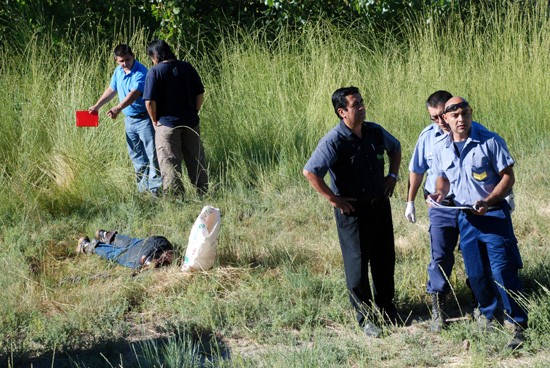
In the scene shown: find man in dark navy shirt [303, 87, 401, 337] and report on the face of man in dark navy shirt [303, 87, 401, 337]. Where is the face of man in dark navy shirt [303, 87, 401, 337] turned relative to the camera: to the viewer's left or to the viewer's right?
to the viewer's right

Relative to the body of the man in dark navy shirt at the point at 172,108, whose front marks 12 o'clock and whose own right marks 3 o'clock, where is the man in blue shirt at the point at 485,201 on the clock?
The man in blue shirt is roughly at 5 o'clock from the man in dark navy shirt.

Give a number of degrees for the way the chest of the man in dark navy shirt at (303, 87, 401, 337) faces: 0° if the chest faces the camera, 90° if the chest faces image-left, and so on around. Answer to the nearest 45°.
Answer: approximately 315°

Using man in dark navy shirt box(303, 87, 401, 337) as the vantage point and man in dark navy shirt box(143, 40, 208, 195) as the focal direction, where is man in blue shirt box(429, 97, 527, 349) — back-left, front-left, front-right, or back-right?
back-right

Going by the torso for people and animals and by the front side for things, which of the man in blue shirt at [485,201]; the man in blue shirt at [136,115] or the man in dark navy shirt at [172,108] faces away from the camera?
the man in dark navy shirt

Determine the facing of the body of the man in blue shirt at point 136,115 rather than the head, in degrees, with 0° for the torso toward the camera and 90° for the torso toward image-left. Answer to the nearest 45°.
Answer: approximately 45°

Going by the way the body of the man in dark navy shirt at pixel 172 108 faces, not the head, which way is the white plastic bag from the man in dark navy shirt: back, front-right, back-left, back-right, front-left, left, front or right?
back

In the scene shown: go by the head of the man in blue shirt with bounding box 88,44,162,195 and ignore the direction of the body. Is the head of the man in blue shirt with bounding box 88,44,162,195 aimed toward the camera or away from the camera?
toward the camera

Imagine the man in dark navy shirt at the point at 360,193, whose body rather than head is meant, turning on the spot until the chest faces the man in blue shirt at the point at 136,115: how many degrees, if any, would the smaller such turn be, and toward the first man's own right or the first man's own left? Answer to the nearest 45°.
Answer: approximately 180°

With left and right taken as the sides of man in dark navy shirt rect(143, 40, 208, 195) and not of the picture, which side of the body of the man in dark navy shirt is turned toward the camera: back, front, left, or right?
back

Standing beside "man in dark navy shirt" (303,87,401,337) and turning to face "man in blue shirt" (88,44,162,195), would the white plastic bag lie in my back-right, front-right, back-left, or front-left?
front-left

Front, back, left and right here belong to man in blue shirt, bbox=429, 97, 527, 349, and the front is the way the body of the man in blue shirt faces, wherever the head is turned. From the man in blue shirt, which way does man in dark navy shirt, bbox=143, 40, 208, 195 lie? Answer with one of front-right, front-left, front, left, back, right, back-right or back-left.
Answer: right

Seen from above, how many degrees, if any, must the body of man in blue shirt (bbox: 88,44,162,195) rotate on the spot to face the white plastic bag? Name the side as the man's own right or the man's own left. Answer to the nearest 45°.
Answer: approximately 45° to the man's own left

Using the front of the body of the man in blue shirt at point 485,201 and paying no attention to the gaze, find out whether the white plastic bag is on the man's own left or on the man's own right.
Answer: on the man's own right
